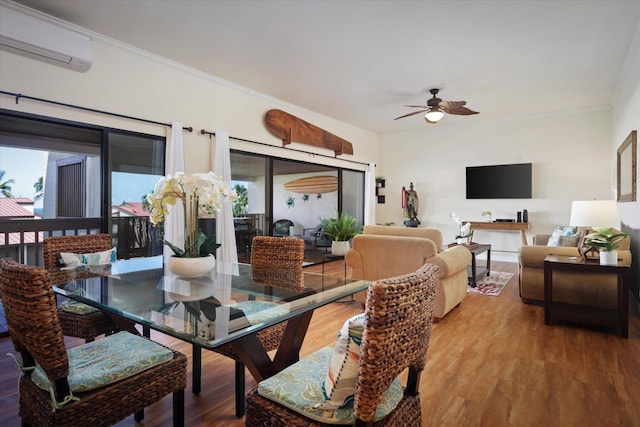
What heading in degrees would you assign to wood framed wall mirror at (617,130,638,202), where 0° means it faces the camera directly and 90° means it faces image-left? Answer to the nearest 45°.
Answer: approximately 90°

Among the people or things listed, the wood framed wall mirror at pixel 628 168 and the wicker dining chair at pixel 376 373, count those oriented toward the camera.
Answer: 0

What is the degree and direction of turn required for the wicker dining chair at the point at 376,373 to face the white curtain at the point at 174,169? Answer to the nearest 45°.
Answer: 0° — it already faces it

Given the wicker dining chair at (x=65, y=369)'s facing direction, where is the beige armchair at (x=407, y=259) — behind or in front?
in front

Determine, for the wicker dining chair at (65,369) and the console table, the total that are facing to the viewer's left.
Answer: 0

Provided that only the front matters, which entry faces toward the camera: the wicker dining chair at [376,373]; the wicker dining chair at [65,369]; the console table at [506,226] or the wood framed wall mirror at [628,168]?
the console table

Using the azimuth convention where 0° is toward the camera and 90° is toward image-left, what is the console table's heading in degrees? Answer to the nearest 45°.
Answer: approximately 0°

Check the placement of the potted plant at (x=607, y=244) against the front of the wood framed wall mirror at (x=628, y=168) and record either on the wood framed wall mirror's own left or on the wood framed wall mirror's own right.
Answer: on the wood framed wall mirror's own left

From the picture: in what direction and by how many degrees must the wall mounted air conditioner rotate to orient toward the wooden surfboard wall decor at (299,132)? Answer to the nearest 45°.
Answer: approximately 45° to its left

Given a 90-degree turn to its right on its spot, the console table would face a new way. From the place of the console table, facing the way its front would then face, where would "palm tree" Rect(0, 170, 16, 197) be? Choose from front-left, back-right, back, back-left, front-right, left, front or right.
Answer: front-left

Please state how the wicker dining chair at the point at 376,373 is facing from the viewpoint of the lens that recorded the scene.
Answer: facing away from the viewer and to the left of the viewer

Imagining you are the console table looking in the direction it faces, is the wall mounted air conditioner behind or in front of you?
in front
